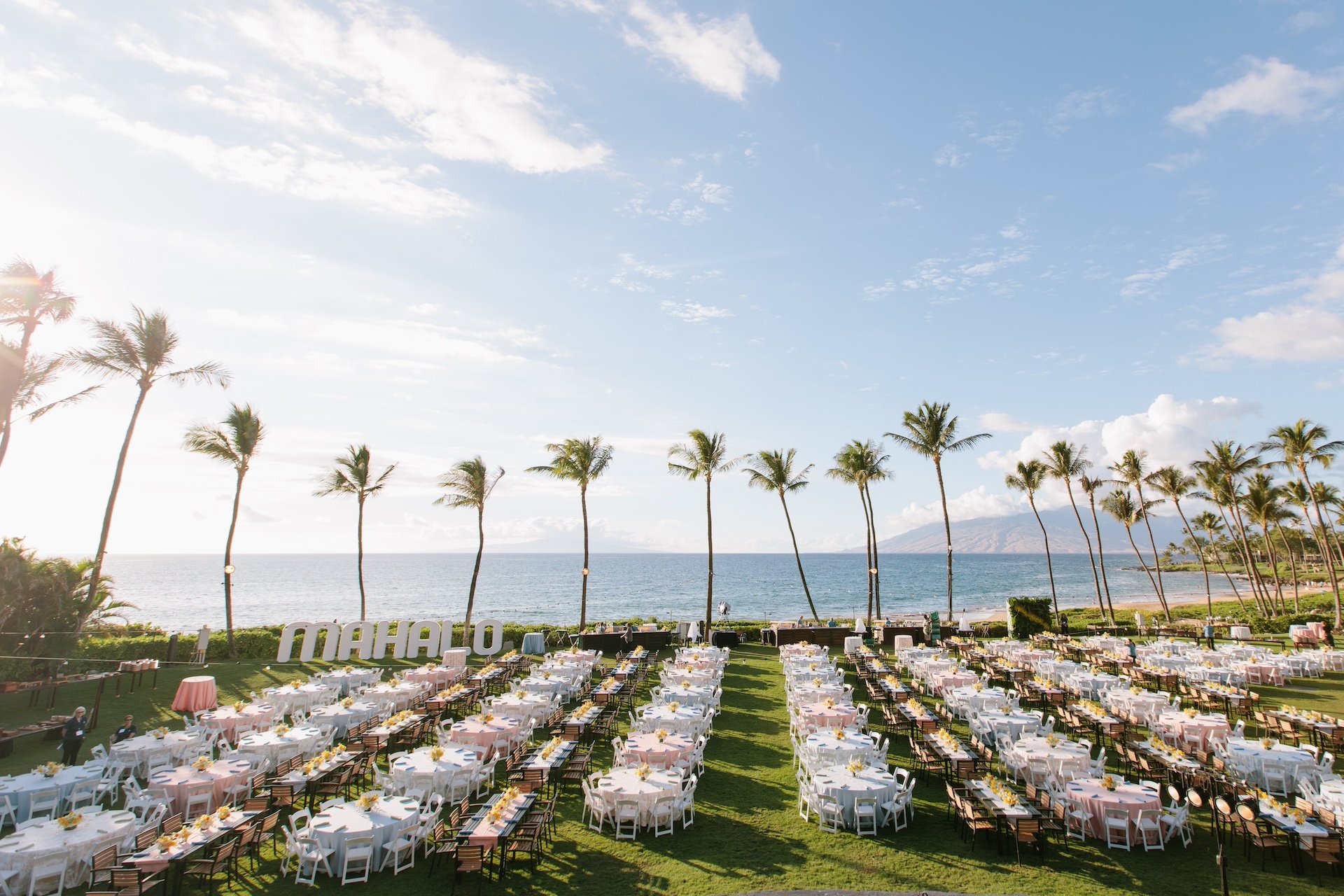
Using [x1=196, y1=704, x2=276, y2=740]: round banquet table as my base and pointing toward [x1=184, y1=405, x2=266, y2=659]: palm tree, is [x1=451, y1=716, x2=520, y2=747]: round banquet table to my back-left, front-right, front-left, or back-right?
back-right

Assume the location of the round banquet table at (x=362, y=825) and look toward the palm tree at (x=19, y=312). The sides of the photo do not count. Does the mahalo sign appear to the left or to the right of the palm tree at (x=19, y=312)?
right

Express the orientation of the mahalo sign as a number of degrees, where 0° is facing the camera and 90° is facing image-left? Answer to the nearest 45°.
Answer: approximately 0°

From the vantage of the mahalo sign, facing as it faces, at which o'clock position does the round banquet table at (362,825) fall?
The round banquet table is roughly at 12 o'clock from the mahalo sign.

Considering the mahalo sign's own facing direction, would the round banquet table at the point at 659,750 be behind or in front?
in front

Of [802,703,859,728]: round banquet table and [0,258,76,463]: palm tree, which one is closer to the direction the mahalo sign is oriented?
the round banquet table

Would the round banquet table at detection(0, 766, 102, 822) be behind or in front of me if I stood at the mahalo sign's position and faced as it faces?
in front

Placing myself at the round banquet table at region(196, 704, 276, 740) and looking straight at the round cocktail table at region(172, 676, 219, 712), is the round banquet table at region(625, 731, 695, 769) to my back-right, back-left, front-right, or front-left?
back-right

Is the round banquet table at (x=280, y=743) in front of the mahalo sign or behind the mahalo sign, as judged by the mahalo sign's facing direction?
in front

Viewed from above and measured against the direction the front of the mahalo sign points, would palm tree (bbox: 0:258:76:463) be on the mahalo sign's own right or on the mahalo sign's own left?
on the mahalo sign's own right

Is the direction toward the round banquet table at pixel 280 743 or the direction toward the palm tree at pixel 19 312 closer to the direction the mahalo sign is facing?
the round banquet table
